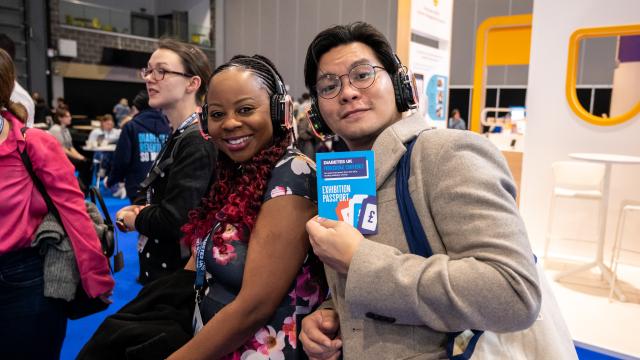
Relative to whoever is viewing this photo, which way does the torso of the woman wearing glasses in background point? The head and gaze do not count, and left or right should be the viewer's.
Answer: facing to the left of the viewer

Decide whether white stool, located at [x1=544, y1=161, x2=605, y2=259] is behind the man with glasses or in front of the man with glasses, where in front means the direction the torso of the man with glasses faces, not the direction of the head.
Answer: behind

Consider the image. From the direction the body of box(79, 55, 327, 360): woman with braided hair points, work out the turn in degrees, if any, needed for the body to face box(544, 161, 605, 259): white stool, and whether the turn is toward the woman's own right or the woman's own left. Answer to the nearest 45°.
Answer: approximately 180°

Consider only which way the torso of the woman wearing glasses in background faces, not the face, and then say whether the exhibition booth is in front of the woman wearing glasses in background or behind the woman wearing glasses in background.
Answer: behind

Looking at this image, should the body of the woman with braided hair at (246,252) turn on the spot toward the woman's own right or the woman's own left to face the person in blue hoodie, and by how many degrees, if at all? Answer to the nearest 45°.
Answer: approximately 135° to the woman's own right

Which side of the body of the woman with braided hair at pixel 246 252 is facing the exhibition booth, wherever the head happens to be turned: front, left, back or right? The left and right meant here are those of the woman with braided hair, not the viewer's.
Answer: back

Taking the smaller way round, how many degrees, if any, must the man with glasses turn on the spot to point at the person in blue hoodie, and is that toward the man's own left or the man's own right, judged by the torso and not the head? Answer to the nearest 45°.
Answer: approximately 90° to the man's own right
